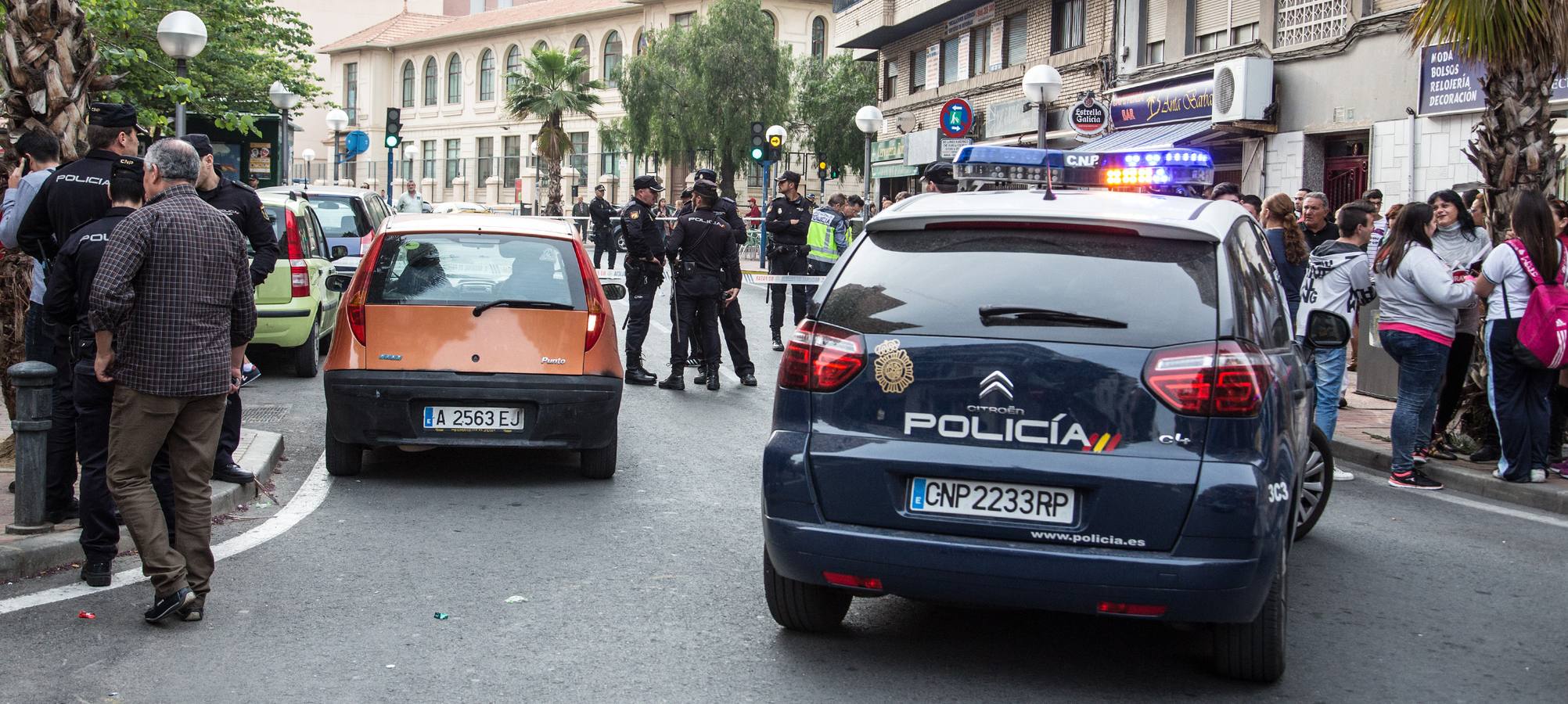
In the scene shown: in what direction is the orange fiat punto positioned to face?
away from the camera

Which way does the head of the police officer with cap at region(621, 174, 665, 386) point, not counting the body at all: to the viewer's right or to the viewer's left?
to the viewer's right

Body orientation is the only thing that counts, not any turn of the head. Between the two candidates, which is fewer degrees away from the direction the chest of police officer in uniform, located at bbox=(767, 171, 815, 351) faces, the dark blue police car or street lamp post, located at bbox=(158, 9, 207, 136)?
the dark blue police car

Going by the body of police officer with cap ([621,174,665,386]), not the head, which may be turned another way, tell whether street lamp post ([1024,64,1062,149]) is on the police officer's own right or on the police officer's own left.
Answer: on the police officer's own left

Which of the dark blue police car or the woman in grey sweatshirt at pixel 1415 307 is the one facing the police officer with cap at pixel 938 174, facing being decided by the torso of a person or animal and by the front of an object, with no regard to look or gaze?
the dark blue police car

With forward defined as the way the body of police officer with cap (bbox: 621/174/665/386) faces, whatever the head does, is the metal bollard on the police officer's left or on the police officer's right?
on the police officer's right

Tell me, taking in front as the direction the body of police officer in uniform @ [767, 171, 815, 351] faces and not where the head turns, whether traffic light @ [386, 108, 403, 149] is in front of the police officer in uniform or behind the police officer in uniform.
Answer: behind

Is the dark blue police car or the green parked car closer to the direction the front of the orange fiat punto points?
the green parked car

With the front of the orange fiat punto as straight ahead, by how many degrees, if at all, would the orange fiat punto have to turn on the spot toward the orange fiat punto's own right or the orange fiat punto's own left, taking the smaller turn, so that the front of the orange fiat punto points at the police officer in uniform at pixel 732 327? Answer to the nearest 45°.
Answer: approximately 45° to the orange fiat punto's own right

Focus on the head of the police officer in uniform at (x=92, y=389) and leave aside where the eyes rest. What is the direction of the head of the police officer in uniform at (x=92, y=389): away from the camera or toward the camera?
away from the camera

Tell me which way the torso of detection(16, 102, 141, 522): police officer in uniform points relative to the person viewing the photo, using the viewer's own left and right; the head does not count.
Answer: facing away from the viewer and to the right of the viewer
